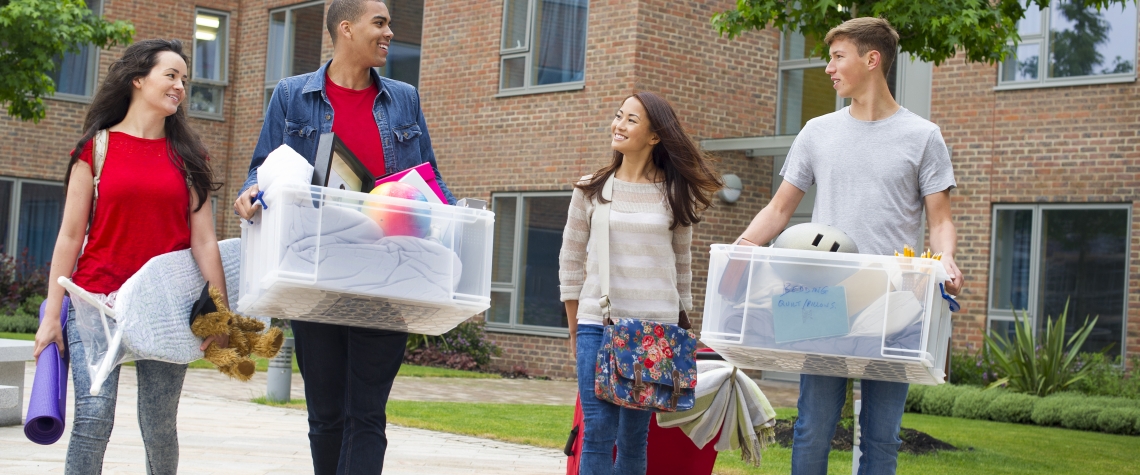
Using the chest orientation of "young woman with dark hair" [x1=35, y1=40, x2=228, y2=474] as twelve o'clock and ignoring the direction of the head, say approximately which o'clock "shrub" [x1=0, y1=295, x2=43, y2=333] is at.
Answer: The shrub is roughly at 6 o'clock from the young woman with dark hair.

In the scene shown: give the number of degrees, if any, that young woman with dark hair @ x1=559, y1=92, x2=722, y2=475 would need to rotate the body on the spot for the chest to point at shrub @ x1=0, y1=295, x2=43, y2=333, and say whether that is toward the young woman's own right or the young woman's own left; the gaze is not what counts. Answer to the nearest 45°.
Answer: approximately 135° to the young woman's own right

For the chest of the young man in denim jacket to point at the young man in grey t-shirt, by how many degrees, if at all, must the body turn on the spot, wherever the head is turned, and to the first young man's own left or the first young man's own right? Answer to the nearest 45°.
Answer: approximately 90° to the first young man's own left

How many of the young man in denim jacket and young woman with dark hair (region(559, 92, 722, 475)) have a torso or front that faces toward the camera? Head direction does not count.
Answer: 2

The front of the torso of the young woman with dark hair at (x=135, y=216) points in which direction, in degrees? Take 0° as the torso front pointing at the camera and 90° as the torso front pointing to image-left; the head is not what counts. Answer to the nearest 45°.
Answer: approximately 0°

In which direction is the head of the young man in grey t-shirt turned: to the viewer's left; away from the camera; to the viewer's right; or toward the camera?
to the viewer's left

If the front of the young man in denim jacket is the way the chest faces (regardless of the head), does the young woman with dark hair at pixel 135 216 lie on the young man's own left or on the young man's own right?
on the young man's own right
